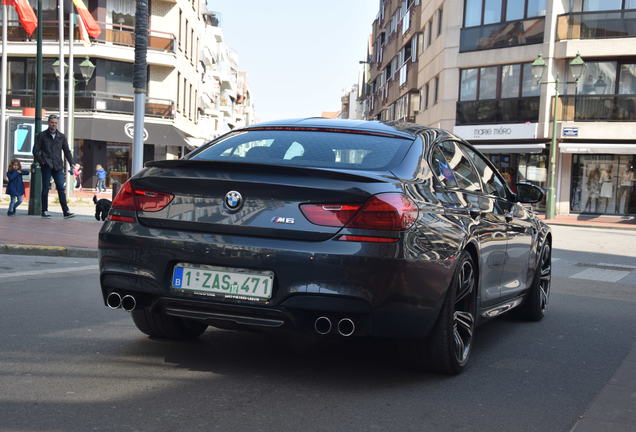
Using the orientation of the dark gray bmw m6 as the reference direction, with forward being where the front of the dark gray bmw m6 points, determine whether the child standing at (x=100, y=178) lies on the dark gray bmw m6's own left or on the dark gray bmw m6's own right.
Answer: on the dark gray bmw m6's own left

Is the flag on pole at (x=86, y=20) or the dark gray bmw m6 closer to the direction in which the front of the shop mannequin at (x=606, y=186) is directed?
the dark gray bmw m6

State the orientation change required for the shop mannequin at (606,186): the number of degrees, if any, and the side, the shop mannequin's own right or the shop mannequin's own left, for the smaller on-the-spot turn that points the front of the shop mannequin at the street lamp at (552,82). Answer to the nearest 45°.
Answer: approximately 45° to the shop mannequin's own right

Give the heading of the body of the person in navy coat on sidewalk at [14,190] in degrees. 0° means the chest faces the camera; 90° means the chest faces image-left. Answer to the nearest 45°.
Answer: approximately 0°

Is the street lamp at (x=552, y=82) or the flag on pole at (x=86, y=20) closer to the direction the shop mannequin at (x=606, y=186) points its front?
the street lamp

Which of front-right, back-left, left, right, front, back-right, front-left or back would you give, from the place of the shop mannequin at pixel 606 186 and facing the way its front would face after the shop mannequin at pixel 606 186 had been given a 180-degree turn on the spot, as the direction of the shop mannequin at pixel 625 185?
right
